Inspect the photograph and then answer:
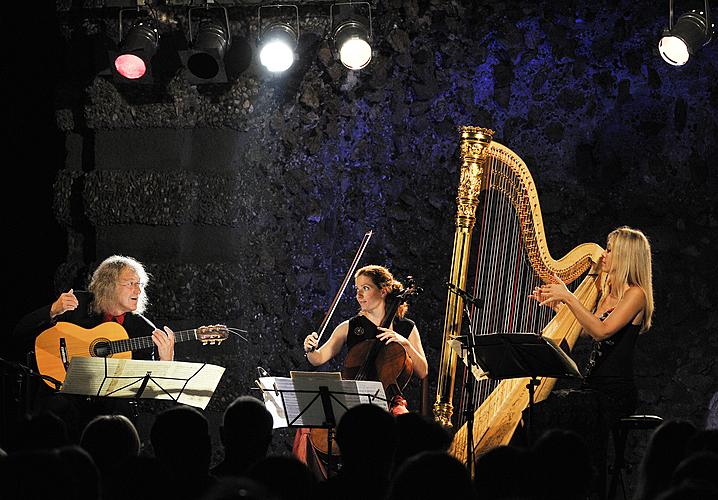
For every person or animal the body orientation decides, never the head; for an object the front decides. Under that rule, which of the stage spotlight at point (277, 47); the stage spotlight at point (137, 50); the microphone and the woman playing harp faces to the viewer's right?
the microphone

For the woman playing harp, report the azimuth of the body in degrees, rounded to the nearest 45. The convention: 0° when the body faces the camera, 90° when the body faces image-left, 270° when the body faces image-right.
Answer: approximately 90°

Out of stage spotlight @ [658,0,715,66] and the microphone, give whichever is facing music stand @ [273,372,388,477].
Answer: the stage spotlight

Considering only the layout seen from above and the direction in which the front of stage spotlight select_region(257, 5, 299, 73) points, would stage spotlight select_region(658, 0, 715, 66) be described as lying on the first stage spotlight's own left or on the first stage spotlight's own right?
on the first stage spotlight's own left

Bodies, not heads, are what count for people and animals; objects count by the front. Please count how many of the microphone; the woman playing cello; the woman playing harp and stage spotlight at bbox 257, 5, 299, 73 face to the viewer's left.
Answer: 1

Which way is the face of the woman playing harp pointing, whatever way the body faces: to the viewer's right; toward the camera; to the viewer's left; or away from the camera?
to the viewer's left

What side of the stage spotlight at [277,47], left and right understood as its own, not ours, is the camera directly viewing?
front

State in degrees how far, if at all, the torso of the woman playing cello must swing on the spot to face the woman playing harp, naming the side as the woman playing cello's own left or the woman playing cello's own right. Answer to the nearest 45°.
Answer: approximately 90° to the woman playing cello's own left

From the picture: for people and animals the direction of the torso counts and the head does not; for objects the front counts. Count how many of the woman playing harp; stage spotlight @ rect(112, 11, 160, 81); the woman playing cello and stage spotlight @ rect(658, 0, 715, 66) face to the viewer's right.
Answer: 0

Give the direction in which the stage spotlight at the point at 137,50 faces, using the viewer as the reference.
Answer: facing the viewer and to the left of the viewer

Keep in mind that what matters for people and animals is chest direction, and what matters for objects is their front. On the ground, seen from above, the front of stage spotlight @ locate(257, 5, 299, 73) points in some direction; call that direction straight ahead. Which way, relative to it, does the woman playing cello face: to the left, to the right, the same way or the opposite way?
the same way

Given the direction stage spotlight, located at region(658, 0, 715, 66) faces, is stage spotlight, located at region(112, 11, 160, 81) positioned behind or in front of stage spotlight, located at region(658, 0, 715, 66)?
in front

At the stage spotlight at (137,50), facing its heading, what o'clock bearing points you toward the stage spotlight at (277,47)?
the stage spotlight at (277,47) is roughly at 8 o'clock from the stage spotlight at (137,50).

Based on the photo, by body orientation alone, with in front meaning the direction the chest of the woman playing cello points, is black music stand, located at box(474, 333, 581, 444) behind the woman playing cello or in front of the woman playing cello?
in front

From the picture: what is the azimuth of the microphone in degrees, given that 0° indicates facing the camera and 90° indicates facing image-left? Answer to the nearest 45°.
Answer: approximately 270°

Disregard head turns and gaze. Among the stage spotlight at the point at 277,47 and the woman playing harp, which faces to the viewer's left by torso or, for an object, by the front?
the woman playing harp

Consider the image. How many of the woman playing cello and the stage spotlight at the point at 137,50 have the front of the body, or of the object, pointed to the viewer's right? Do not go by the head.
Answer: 0

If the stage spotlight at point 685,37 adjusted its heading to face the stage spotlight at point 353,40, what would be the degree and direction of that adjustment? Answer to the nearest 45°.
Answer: approximately 45° to its right
